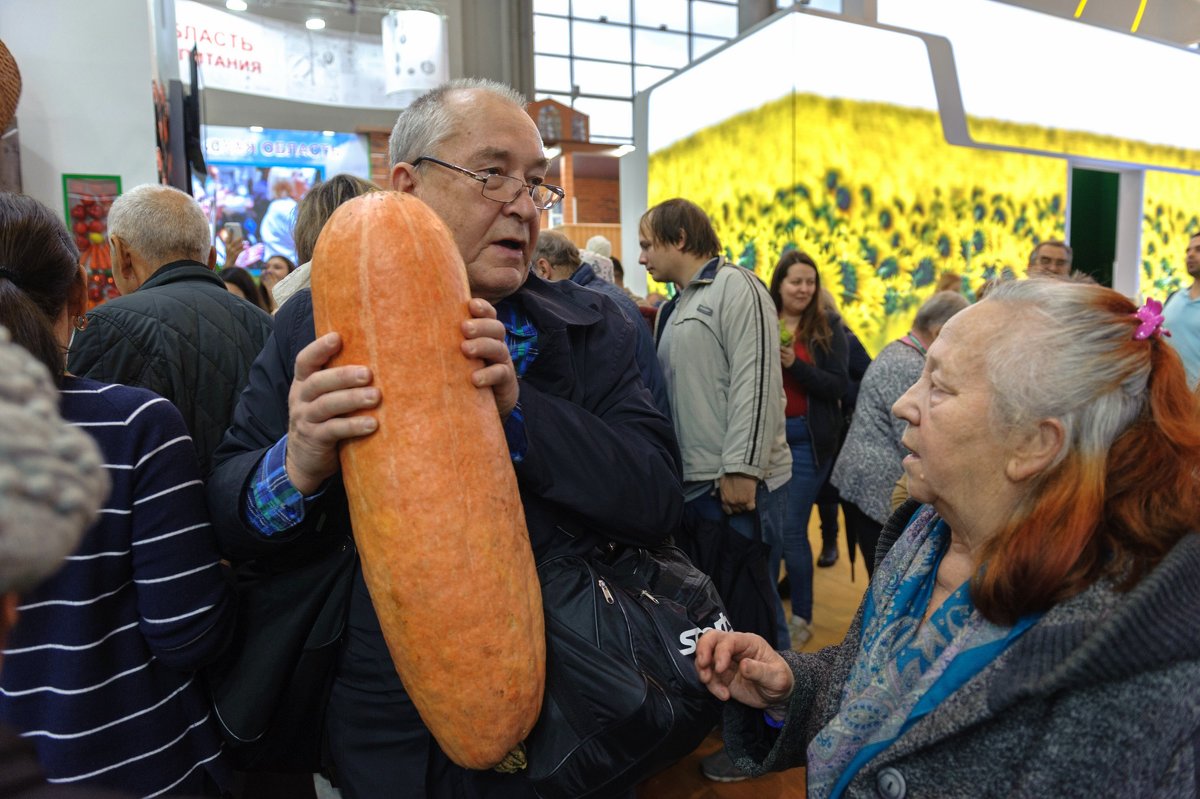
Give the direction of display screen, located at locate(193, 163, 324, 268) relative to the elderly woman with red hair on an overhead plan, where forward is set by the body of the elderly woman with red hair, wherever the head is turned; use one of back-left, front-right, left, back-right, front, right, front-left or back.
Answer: right

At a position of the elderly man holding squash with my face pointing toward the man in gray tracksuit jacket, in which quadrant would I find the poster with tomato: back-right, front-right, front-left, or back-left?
front-left

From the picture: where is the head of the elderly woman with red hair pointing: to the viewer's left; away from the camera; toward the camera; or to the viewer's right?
to the viewer's left

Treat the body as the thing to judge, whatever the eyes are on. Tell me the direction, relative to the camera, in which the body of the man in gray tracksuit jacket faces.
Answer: to the viewer's left

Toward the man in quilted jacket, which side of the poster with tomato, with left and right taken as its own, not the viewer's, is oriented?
front

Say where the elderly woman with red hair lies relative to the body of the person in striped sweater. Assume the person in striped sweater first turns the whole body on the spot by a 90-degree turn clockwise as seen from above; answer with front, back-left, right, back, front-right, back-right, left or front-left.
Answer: front-right

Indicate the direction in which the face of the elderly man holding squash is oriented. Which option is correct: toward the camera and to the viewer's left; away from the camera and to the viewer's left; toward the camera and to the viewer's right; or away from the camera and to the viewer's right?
toward the camera and to the viewer's right

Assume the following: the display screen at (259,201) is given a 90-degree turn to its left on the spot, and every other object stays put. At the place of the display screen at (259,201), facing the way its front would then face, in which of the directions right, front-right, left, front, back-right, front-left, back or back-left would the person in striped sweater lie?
right

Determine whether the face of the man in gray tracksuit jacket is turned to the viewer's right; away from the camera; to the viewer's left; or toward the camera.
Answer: to the viewer's left

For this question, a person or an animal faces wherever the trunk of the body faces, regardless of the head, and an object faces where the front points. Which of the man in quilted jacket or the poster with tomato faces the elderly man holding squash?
the poster with tomato

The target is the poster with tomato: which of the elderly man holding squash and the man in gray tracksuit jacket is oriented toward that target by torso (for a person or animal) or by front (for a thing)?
the man in gray tracksuit jacket

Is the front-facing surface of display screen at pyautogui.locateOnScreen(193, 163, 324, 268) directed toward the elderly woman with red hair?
yes

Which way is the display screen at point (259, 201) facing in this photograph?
toward the camera

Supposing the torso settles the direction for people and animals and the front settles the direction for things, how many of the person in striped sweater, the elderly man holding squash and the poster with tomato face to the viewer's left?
0

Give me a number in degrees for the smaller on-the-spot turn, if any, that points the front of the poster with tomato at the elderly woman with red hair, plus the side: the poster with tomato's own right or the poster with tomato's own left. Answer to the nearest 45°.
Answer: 0° — it already faces them

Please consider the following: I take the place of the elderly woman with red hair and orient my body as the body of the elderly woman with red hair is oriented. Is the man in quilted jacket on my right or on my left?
on my right

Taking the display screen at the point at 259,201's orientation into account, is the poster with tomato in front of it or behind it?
in front
